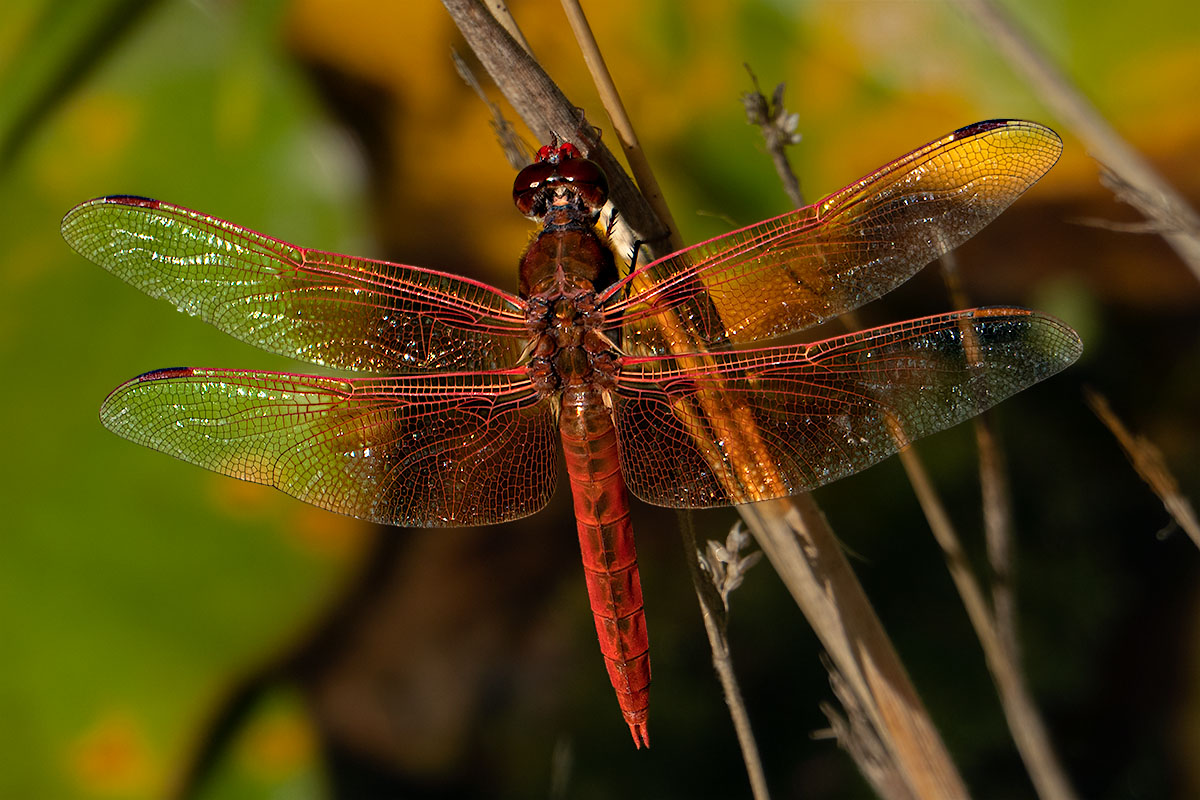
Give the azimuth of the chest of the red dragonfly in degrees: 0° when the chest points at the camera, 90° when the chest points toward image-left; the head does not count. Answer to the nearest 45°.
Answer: approximately 180°

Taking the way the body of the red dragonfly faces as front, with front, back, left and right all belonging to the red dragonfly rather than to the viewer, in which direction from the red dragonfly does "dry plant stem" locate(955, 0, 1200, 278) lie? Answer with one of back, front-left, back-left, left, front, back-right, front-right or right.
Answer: right
